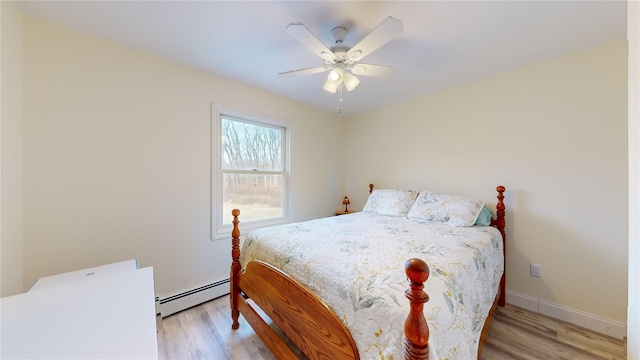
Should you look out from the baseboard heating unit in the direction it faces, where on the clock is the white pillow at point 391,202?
The white pillow is roughly at 11 o'clock from the baseboard heating unit.

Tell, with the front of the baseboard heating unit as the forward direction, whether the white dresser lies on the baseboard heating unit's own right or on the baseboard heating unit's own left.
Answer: on the baseboard heating unit's own right

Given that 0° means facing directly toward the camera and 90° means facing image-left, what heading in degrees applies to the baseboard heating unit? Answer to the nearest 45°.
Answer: approximately 315°

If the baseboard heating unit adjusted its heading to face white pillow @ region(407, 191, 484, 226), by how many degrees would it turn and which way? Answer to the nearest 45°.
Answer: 0° — it already faces it

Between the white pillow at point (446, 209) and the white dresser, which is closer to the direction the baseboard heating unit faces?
the white pillow

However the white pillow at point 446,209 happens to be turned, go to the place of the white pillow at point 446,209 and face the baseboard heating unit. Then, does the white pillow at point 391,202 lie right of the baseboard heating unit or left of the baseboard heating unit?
right
